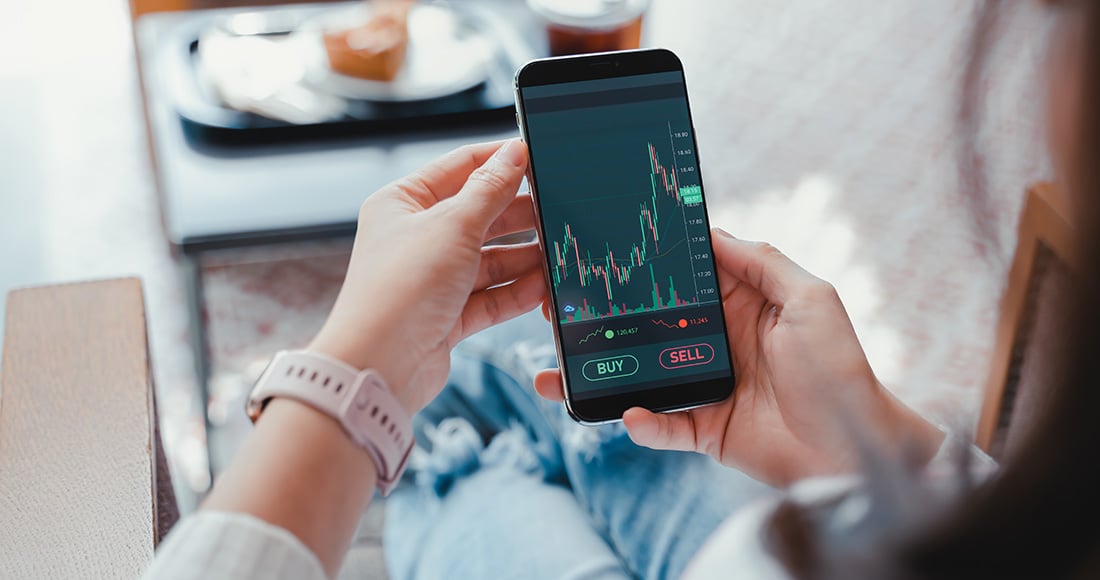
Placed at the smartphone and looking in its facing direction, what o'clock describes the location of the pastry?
The pastry is roughly at 5 o'clock from the smartphone.

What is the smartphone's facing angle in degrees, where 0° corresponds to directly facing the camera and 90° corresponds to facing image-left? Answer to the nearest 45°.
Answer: approximately 0°

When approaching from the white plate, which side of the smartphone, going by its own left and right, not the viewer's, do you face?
back

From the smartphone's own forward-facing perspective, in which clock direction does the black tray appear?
The black tray is roughly at 5 o'clock from the smartphone.

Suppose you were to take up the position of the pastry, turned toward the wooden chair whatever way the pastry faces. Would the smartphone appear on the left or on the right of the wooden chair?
right
